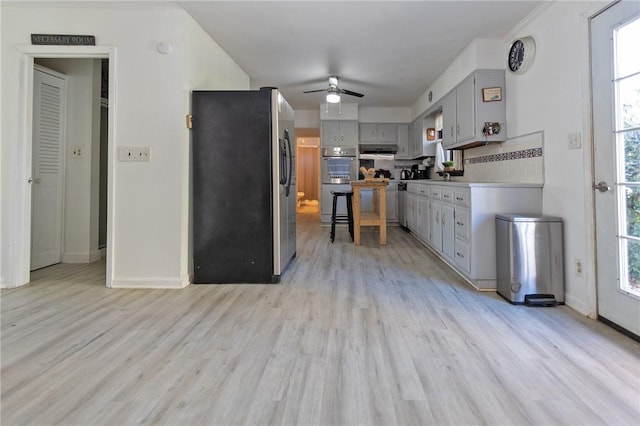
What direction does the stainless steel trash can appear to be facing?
toward the camera

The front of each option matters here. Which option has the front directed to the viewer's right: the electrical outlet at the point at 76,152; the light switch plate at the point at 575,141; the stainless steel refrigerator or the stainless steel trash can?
the stainless steel refrigerator

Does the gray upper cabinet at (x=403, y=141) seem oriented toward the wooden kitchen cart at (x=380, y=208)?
yes

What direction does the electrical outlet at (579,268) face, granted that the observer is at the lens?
facing the viewer and to the left of the viewer

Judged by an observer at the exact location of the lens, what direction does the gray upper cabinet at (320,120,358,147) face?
facing the viewer

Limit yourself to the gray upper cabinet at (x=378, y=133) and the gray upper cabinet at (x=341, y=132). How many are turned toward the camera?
2

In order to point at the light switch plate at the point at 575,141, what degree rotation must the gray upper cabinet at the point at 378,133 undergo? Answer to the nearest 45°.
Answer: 0° — it already faces it

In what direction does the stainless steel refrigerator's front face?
to the viewer's right

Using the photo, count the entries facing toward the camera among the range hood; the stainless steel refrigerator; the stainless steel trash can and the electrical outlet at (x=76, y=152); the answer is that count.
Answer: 3
